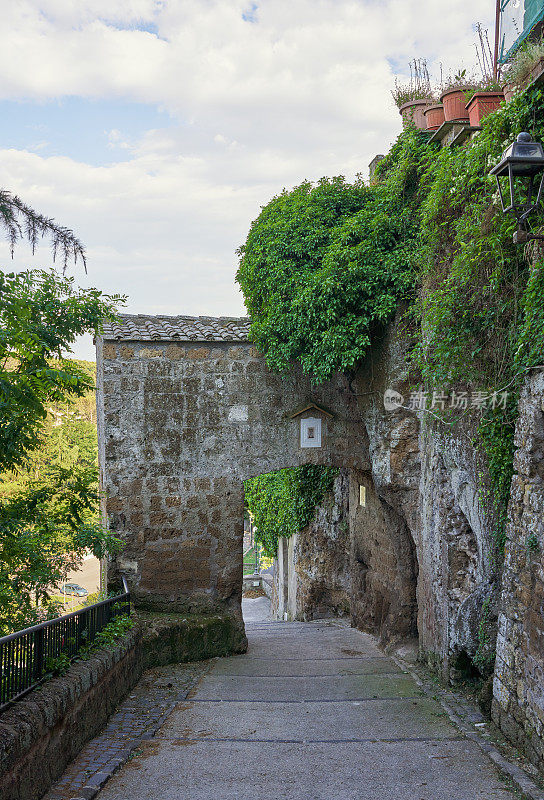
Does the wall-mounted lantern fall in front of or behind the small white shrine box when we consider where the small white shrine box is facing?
in front

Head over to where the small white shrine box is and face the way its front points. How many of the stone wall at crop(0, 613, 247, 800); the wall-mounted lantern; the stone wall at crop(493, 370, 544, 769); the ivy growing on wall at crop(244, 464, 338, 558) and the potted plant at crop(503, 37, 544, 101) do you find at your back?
1

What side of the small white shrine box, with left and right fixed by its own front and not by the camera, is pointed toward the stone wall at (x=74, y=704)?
front

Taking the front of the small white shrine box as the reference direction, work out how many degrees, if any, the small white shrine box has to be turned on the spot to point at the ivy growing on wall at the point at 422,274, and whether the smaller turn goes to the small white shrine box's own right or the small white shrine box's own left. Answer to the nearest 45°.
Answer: approximately 45° to the small white shrine box's own left

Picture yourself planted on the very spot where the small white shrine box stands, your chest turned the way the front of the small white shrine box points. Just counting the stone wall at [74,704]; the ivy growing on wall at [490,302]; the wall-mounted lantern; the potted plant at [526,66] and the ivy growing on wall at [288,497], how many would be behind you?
1

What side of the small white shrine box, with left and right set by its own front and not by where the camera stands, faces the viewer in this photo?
front

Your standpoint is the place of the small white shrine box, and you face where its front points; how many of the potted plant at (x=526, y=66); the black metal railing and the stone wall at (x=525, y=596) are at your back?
0

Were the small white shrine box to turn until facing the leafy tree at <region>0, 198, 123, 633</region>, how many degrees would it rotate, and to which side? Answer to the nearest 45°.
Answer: approximately 45° to its right

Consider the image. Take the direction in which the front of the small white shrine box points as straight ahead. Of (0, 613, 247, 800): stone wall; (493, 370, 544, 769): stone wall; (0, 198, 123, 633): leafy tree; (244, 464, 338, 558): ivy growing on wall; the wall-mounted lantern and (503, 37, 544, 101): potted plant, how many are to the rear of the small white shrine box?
1

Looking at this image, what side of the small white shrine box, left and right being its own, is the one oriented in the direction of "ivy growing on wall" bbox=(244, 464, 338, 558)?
back
